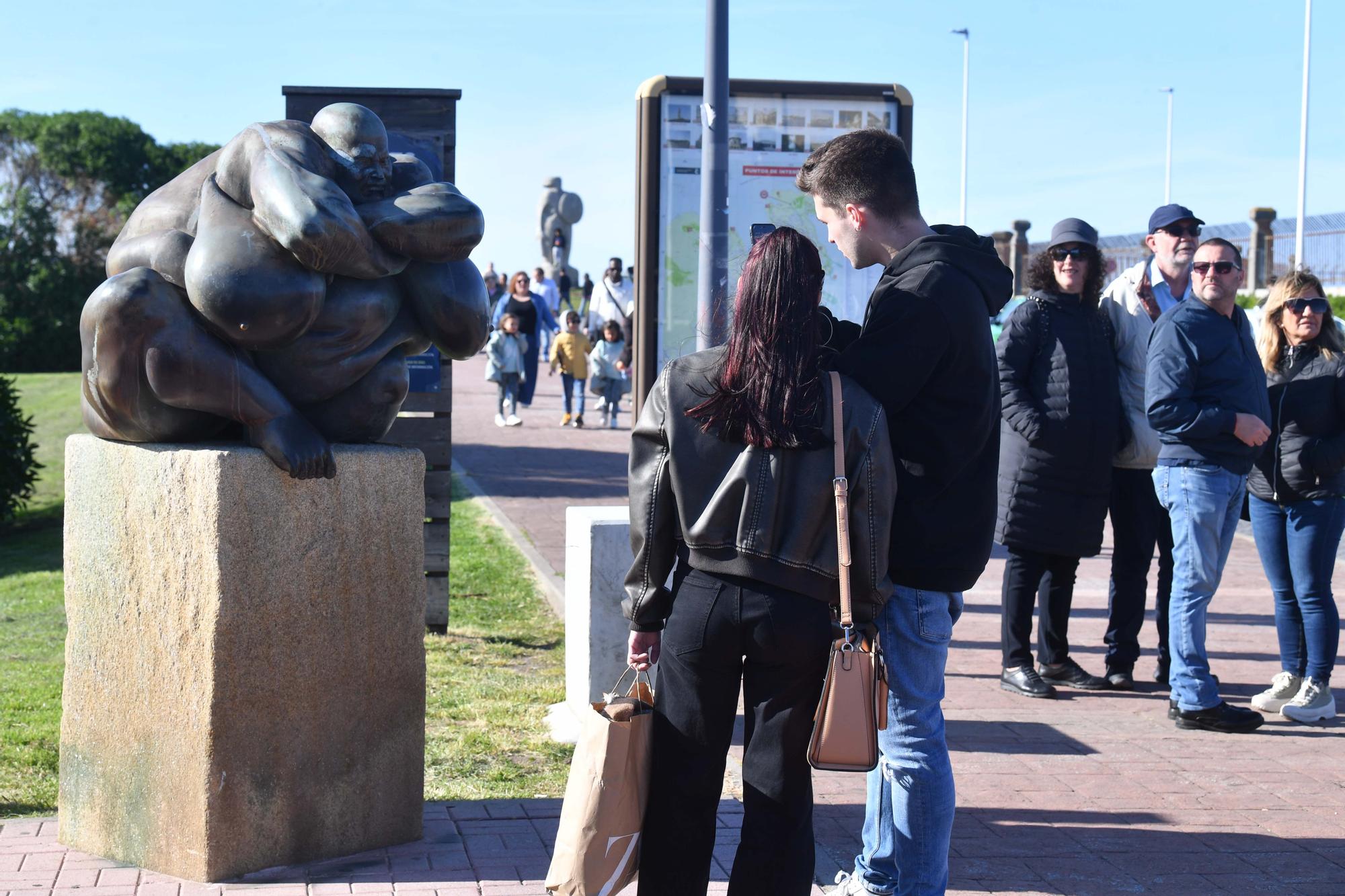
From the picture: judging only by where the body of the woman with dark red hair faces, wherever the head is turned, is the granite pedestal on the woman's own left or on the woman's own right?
on the woman's own left

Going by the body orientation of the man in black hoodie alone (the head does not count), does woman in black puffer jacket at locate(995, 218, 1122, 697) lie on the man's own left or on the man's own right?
on the man's own right

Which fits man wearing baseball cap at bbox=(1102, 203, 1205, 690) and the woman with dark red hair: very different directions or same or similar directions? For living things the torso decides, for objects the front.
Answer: very different directions

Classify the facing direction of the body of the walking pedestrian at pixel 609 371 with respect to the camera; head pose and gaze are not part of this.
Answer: toward the camera

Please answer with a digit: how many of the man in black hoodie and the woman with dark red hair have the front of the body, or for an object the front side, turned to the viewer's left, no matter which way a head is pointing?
1

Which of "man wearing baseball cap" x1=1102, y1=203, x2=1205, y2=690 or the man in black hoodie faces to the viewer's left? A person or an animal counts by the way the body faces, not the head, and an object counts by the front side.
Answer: the man in black hoodie

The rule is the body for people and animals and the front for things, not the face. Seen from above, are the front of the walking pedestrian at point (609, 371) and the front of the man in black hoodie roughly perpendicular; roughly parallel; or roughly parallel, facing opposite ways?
roughly perpendicular

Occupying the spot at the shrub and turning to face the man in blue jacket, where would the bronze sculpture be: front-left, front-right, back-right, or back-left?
front-right

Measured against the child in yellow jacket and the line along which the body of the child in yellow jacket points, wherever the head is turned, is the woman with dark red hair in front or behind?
in front

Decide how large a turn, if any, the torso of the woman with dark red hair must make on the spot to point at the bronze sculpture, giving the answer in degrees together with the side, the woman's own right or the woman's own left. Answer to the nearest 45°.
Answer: approximately 45° to the woman's own left

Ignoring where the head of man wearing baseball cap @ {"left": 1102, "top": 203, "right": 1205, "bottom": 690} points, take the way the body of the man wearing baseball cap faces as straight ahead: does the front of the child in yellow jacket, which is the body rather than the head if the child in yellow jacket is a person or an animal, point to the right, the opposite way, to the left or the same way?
the same way

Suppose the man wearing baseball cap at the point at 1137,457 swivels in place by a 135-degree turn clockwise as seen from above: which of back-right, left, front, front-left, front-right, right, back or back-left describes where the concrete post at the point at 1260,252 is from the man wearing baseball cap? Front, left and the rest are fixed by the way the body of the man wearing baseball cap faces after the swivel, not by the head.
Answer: right

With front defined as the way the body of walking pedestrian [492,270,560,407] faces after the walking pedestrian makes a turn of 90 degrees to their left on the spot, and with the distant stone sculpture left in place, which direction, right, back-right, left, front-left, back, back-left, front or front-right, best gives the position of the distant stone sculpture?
left

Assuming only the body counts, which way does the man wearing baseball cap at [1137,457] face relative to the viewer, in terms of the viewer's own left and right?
facing the viewer and to the right of the viewer

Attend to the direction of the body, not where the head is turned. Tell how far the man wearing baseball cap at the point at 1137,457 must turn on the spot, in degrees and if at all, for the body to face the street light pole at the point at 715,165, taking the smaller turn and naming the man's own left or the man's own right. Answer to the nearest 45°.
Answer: approximately 90° to the man's own right

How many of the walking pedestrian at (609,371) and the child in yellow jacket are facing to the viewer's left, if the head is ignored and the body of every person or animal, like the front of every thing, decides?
0

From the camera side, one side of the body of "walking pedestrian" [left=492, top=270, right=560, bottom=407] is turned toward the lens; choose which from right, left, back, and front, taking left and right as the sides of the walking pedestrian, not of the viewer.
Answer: front

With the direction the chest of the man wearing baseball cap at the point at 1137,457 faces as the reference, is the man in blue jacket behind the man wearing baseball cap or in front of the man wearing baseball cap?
in front

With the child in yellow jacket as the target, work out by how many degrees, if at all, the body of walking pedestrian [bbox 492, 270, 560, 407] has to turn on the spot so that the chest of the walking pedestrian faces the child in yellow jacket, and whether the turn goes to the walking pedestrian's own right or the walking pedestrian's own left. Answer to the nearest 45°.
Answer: approximately 45° to the walking pedestrian's own left

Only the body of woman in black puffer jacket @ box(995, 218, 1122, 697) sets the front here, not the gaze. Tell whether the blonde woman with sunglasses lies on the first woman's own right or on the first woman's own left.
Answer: on the first woman's own left

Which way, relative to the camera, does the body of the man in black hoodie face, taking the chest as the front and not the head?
to the viewer's left

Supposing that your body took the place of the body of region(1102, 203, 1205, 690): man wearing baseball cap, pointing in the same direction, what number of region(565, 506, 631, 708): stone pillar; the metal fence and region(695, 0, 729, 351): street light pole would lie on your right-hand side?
2

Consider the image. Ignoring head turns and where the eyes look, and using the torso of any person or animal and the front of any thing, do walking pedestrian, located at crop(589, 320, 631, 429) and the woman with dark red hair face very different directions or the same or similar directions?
very different directions

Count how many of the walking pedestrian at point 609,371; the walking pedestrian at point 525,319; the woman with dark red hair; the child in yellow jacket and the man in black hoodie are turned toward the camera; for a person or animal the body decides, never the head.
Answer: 3

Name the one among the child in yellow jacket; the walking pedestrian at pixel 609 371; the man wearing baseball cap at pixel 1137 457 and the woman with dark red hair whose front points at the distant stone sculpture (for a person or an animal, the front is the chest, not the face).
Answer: the woman with dark red hair

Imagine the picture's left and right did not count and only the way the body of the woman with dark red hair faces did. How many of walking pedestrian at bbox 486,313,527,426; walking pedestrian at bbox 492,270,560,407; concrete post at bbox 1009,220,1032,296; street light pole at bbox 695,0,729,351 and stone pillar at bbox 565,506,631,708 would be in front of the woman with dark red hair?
5
